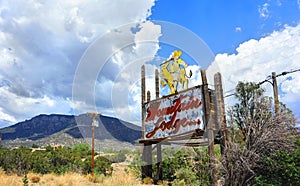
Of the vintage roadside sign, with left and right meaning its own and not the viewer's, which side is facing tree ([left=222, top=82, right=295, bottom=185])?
left

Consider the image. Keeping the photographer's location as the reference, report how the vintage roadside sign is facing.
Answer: facing the viewer and to the left of the viewer

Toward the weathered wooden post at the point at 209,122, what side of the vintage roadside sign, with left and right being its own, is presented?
left

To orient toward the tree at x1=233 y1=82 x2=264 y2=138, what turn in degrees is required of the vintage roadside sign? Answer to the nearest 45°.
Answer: approximately 135° to its left

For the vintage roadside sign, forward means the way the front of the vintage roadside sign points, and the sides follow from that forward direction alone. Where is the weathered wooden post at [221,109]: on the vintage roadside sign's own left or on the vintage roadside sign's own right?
on the vintage roadside sign's own left
